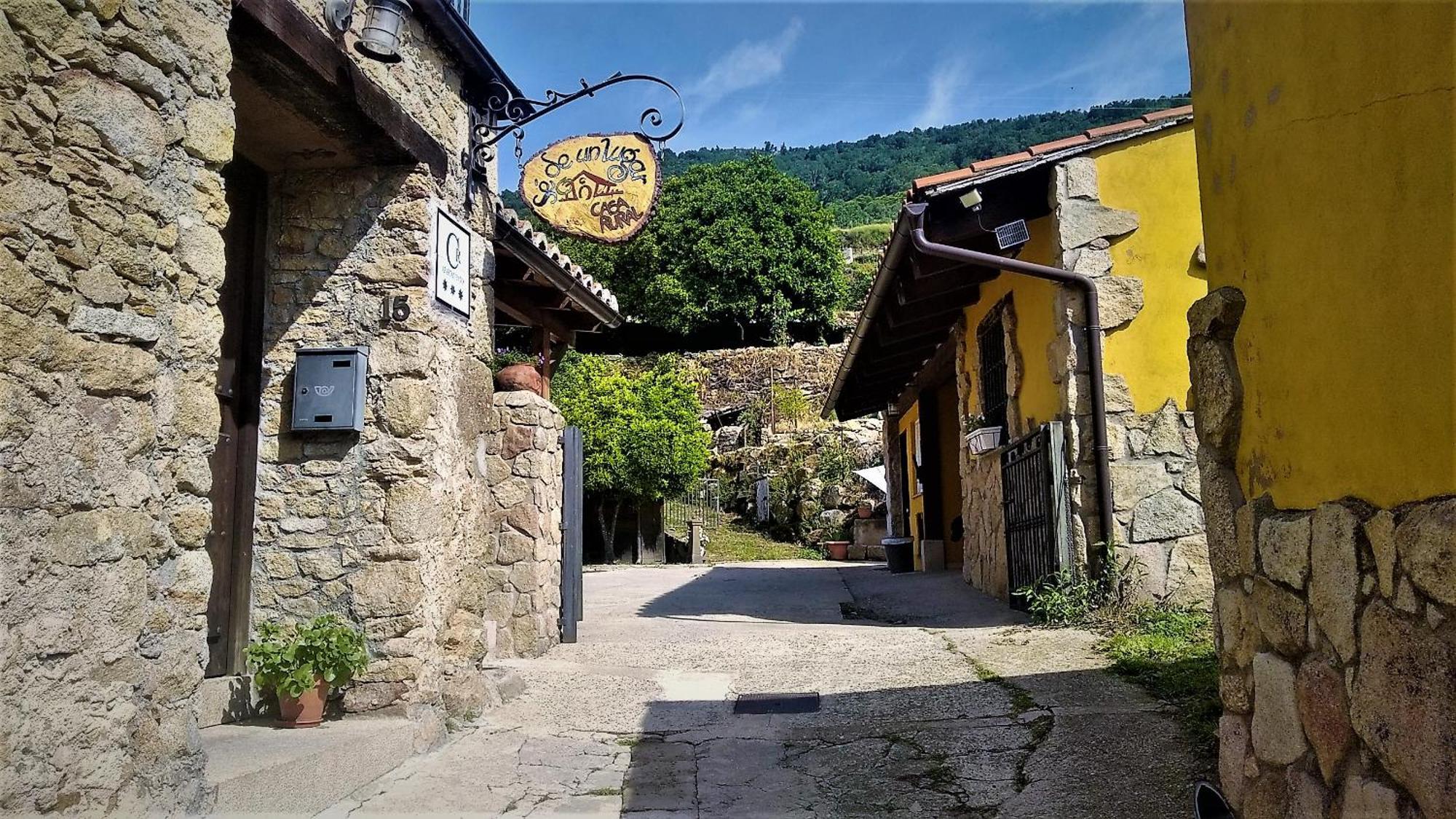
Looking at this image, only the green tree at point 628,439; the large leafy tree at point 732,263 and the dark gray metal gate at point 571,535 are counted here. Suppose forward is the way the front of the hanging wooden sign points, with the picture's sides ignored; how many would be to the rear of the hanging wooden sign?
3

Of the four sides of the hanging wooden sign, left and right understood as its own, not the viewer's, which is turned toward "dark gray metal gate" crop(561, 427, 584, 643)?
back

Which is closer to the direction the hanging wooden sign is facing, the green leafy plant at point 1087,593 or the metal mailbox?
the metal mailbox

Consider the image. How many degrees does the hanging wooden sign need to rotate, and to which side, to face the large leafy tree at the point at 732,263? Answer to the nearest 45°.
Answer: approximately 180°

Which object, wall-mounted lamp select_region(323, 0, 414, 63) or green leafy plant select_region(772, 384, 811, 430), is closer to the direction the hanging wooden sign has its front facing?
the wall-mounted lamp

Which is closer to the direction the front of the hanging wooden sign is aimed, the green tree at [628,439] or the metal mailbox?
the metal mailbox

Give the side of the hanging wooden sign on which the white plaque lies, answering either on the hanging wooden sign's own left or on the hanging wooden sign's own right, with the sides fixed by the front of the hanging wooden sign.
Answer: on the hanging wooden sign's own right

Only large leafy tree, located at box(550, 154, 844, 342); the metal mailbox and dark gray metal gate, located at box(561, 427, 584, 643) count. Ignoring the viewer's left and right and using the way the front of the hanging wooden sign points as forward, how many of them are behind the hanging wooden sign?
2

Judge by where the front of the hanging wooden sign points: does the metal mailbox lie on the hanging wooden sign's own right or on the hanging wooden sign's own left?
on the hanging wooden sign's own right

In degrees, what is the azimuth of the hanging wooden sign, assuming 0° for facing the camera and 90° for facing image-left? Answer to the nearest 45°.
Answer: approximately 0°

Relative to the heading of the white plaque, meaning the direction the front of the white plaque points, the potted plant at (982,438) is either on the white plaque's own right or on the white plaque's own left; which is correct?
on the white plaque's own left
